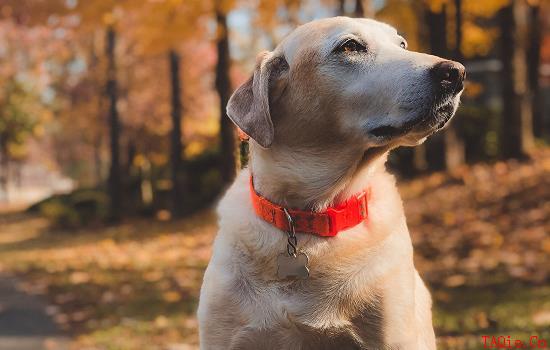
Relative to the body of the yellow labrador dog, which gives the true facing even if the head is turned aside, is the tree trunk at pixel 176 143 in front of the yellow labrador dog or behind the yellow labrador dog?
behind

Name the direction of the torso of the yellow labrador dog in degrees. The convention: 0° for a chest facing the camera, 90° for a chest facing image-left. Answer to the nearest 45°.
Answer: approximately 0°

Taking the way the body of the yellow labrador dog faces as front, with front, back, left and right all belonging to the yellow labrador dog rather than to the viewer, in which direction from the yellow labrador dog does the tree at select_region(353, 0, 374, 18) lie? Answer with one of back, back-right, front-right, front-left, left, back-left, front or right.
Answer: back

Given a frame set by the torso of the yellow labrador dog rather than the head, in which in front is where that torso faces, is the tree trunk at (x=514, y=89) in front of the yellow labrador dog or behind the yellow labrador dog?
behind

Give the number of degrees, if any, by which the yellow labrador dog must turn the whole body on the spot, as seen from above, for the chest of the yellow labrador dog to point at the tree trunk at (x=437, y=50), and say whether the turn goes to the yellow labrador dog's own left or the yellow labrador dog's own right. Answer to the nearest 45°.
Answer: approximately 180°

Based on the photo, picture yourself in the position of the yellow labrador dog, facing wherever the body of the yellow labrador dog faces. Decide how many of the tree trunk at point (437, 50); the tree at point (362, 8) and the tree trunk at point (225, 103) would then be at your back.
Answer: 3

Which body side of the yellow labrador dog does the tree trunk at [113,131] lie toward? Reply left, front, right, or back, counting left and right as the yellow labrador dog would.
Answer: back

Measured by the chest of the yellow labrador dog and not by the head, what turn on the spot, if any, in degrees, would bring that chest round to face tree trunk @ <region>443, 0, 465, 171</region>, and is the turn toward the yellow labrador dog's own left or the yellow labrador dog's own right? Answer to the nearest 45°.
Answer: approximately 180°
